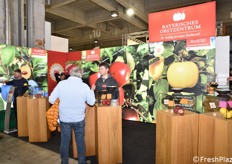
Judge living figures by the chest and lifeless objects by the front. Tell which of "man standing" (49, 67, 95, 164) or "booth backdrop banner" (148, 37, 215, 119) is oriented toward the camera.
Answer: the booth backdrop banner

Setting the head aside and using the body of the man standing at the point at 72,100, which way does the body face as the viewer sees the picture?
away from the camera

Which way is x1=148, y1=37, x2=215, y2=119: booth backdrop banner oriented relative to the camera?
toward the camera

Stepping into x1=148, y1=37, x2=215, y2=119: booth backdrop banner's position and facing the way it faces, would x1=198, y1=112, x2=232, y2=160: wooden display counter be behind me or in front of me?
in front

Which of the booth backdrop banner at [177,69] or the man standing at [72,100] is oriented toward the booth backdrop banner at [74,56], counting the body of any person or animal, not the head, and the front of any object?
the man standing

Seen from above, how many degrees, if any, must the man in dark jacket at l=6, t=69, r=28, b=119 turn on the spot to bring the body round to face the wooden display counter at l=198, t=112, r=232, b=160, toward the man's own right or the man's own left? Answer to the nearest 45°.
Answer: approximately 90° to the man's own left

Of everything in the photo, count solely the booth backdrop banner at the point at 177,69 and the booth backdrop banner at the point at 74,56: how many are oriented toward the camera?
2

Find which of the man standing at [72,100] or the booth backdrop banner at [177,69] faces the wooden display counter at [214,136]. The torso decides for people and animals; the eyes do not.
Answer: the booth backdrop banner

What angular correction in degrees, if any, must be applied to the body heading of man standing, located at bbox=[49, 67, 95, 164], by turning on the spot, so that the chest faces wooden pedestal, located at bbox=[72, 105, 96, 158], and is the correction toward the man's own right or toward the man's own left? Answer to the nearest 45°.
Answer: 0° — they already face it

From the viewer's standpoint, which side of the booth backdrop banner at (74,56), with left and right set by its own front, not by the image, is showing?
front

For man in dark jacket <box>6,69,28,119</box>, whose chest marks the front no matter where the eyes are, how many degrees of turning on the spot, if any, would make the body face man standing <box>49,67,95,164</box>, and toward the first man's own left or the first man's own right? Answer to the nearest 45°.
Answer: approximately 45° to the first man's own left

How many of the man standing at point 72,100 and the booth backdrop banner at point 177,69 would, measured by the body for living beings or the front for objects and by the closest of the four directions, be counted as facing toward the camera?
1

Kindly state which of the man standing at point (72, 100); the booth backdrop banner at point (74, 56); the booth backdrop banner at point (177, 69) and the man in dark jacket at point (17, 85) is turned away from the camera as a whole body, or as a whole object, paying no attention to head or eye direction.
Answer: the man standing
